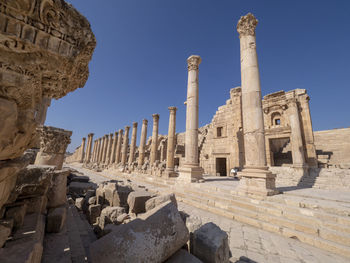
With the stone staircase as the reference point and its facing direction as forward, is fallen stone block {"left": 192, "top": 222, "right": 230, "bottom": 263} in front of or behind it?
in front

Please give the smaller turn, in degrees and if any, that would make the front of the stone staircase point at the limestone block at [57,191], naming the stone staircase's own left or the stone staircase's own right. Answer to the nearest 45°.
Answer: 0° — it already faces it

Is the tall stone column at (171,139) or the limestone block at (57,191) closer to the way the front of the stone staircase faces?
the limestone block

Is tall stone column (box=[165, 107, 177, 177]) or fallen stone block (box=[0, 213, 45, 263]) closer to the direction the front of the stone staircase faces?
the fallen stone block

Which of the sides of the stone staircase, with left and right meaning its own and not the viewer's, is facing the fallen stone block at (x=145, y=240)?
front

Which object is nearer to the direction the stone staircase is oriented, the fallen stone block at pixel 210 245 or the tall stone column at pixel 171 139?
the fallen stone block

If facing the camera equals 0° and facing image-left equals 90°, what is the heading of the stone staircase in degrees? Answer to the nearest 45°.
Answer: approximately 45°

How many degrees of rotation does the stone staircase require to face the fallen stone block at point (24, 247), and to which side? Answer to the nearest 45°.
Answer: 0° — it already faces it

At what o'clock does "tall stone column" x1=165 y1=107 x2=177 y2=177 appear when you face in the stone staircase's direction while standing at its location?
The tall stone column is roughly at 3 o'clock from the stone staircase.
